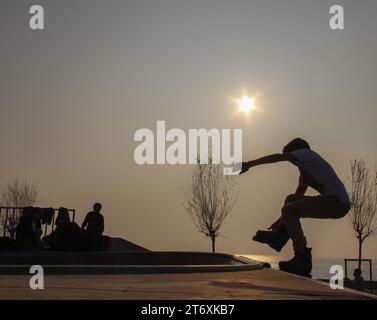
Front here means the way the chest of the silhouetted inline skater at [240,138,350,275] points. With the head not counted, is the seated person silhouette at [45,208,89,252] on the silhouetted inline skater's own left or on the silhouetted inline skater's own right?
on the silhouetted inline skater's own right

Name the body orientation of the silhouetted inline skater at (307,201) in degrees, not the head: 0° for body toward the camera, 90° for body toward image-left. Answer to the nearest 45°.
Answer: approximately 90°

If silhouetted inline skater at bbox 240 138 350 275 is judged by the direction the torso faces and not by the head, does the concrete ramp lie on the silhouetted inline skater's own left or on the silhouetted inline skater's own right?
on the silhouetted inline skater's own right

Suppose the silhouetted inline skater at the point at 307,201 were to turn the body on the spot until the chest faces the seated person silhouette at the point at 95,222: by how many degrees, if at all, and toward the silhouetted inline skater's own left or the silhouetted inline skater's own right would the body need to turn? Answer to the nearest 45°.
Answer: approximately 45° to the silhouetted inline skater's own right

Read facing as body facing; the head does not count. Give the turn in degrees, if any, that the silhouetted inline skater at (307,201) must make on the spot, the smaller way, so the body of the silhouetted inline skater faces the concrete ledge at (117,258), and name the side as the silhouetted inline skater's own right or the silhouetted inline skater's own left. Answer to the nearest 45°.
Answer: approximately 45° to the silhouetted inline skater's own right

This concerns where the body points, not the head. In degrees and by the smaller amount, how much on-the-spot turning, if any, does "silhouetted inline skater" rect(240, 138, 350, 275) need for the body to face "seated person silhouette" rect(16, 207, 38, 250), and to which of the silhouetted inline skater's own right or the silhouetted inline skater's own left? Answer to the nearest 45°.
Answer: approximately 45° to the silhouetted inline skater's own right
